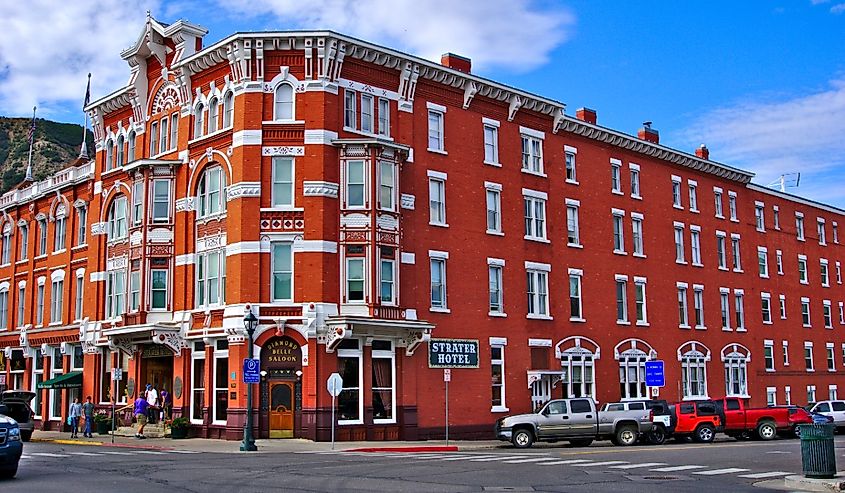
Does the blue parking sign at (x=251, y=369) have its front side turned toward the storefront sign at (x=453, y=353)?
no

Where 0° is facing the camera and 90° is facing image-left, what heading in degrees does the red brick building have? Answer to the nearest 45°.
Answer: approximately 45°

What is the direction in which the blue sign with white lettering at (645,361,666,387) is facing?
toward the camera

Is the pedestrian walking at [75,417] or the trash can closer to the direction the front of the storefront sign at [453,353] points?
the trash can

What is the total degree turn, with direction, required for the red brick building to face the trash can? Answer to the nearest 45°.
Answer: approximately 90° to its left

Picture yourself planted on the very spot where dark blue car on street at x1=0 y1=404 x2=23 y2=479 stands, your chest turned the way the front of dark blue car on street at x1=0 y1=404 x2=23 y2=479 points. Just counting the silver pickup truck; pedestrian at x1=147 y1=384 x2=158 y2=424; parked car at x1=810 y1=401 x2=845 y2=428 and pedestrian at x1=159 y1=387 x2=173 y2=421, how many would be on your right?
0

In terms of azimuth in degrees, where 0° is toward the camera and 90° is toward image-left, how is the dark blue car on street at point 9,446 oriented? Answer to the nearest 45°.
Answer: approximately 315°

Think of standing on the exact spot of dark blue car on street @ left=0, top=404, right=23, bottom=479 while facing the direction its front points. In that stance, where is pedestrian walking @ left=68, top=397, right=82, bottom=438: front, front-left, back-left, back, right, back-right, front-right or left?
back-left

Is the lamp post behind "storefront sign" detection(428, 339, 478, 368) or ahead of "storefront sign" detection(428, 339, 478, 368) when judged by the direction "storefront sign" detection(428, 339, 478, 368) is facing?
ahead

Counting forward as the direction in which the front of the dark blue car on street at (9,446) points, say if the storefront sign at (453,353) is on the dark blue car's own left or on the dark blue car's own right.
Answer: on the dark blue car's own left

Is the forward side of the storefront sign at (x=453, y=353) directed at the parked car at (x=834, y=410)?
no

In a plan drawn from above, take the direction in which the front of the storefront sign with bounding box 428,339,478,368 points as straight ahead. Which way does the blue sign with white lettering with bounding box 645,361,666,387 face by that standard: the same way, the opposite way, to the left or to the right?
the same way

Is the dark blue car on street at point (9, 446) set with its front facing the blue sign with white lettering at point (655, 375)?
no

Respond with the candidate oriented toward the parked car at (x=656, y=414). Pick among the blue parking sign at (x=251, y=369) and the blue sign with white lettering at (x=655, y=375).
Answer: the blue sign with white lettering at (x=655, y=375)

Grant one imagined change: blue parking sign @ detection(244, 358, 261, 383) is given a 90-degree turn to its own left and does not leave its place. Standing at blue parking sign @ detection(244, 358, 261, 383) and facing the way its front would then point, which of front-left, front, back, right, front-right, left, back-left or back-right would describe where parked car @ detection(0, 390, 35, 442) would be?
back-left

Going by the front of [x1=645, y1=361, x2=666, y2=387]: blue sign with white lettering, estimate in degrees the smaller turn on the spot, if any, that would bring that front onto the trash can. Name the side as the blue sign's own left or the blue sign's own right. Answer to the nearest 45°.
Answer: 0° — it already faces it

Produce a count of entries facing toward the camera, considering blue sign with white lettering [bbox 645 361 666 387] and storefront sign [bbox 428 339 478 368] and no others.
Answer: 2
